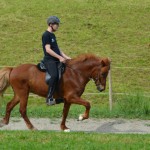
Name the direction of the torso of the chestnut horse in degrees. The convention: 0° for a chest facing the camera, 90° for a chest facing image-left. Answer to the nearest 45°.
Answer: approximately 270°
